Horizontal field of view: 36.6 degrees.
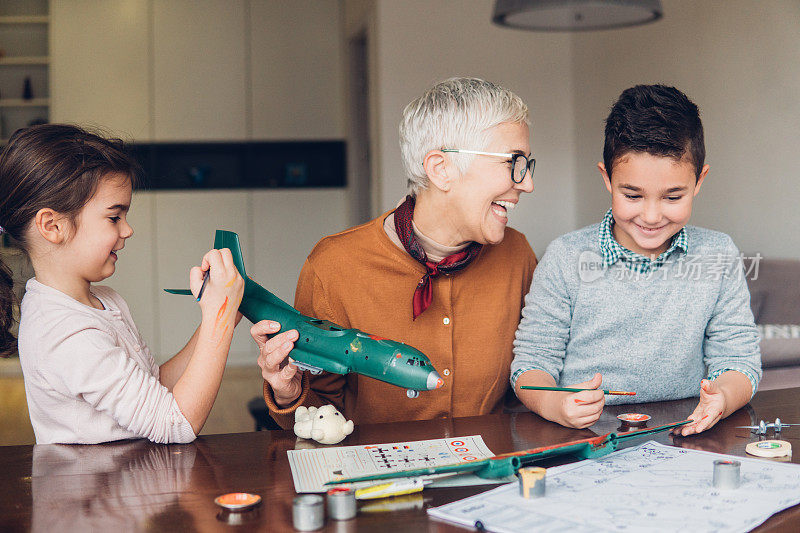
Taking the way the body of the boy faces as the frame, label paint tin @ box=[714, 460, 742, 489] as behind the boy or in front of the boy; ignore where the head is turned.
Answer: in front

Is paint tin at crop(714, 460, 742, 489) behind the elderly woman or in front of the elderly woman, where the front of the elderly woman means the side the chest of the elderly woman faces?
in front

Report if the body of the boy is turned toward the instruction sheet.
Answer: yes

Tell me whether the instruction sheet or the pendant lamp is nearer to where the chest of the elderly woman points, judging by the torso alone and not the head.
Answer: the instruction sheet

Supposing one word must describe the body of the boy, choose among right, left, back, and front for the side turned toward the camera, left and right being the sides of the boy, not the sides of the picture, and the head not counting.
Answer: front

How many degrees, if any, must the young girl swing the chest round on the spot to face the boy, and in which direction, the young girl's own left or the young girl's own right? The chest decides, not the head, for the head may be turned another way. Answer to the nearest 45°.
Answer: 0° — they already face them

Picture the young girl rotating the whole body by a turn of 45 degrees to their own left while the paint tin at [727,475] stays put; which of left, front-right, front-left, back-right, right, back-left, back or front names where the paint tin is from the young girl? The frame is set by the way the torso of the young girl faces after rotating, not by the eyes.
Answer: right

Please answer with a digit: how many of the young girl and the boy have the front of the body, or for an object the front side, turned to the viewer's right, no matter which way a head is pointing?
1

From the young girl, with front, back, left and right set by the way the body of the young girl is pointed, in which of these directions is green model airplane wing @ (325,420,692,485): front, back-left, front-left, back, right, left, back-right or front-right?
front-right

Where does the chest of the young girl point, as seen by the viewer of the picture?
to the viewer's right

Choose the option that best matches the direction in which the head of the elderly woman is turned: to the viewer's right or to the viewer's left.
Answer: to the viewer's right

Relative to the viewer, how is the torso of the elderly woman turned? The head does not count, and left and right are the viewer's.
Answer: facing the viewer and to the right of the viewer

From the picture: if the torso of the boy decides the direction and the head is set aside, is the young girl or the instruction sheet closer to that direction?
the instruction sheet

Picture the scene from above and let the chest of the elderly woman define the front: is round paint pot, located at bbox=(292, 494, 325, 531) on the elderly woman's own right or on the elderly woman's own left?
on the elderly woman's own right
